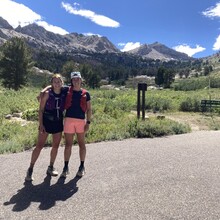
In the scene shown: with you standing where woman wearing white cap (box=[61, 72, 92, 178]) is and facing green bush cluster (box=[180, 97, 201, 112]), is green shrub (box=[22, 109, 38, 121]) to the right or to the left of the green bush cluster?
left

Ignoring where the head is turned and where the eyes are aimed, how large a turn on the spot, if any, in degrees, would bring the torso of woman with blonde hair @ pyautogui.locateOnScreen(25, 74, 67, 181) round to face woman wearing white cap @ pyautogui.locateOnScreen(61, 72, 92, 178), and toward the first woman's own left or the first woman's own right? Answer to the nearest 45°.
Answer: approximately 90° to the first woman's own left

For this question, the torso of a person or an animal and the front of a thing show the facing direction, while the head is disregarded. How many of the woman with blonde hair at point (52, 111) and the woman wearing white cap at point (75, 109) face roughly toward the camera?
2

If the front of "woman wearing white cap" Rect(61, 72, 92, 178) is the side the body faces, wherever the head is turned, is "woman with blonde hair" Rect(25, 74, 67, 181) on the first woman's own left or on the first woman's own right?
on the first woman's own right

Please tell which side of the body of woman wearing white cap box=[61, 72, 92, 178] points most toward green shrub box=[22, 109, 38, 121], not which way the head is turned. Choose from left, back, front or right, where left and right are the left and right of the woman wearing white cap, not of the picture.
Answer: back

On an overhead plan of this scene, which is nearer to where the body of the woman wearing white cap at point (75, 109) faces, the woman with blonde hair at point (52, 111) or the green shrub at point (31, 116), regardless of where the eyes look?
the woman with blonde hair

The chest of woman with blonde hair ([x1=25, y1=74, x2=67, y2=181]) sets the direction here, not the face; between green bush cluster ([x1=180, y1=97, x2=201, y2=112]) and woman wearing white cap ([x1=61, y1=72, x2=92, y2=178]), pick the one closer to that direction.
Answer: the woman wearing white cap

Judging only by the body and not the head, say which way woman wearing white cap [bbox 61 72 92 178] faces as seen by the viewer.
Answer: toward the camera

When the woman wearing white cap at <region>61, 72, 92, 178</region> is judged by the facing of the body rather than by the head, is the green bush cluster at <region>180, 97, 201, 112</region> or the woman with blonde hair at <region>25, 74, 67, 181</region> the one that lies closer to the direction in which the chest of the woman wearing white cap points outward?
the woman with blonde hair

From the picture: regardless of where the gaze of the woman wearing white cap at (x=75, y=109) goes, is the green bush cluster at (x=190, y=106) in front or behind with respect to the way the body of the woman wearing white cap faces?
behind

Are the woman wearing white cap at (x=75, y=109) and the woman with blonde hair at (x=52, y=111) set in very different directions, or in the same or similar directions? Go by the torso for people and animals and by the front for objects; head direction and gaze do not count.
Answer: same or similar directions

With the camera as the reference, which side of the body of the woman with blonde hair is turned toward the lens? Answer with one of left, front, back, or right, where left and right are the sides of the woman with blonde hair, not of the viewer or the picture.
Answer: front
